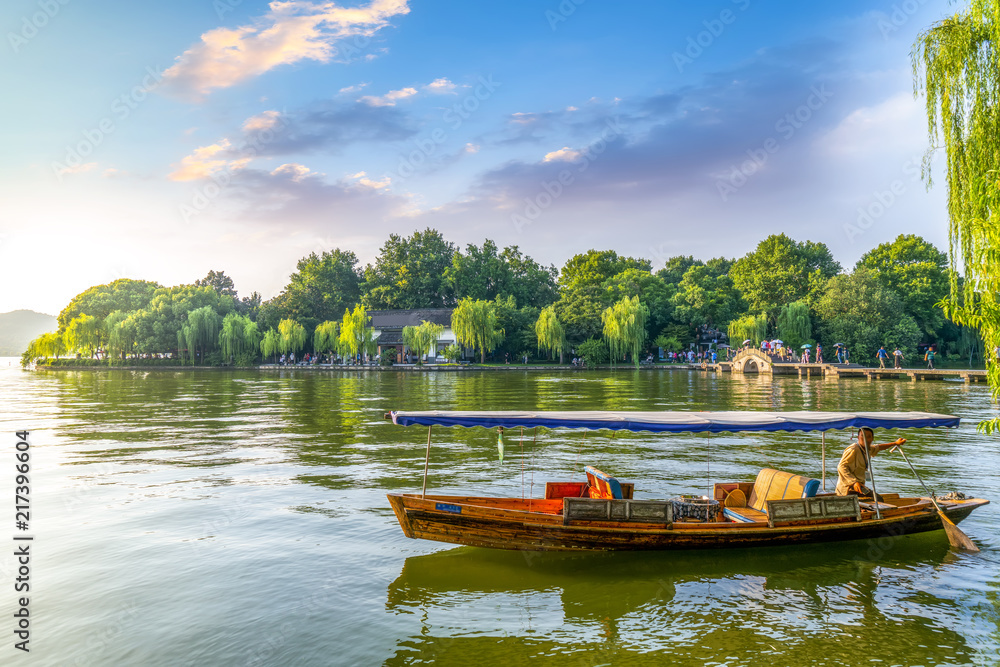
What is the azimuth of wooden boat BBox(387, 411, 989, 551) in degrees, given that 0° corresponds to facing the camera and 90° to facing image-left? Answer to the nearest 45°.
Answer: approximately 90°
